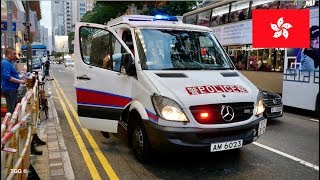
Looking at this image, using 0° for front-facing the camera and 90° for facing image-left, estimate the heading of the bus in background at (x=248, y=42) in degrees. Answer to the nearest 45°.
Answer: approximately 315°

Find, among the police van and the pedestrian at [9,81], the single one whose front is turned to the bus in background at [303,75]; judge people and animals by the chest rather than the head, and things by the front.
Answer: the pedestrian

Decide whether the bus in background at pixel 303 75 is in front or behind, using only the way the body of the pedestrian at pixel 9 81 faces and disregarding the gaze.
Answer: in front

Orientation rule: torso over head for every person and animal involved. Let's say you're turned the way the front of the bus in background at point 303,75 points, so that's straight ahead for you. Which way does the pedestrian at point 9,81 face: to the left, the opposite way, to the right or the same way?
to the left

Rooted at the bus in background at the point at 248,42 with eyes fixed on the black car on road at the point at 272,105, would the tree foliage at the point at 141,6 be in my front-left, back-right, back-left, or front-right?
back-right

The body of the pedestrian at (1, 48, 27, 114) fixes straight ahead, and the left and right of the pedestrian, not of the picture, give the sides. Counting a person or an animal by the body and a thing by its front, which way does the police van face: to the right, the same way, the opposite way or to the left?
to the right

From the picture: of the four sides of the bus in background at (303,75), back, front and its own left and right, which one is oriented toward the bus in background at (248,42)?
back

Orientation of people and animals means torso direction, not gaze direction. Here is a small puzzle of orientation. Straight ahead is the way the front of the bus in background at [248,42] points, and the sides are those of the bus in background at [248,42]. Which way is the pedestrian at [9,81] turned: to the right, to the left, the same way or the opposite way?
to the left

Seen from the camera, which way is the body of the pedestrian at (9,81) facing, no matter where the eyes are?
to the viewer's right
